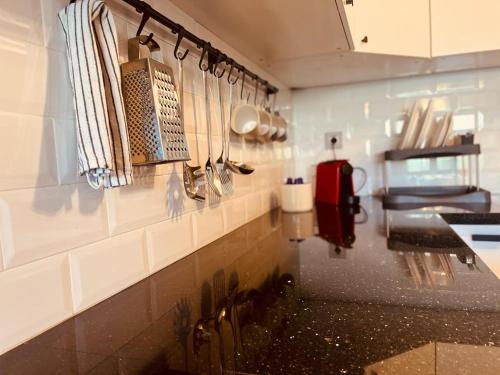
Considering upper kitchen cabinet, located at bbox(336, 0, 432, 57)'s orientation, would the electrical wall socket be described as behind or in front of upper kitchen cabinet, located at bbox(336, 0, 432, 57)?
behind

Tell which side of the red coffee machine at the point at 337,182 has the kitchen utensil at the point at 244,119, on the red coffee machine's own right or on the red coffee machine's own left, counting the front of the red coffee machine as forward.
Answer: on the red coffee machine's own right

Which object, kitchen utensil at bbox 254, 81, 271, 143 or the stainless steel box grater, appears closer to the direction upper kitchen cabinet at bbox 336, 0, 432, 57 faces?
the stainless steel box grater

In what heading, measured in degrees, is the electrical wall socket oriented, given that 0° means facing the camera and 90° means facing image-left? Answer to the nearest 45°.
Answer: approximately 0°

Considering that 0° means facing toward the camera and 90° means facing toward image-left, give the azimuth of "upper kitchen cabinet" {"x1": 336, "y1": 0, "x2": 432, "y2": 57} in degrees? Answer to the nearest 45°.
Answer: approximately 0°

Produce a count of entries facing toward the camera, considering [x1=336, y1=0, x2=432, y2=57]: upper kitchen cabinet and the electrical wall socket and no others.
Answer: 2
